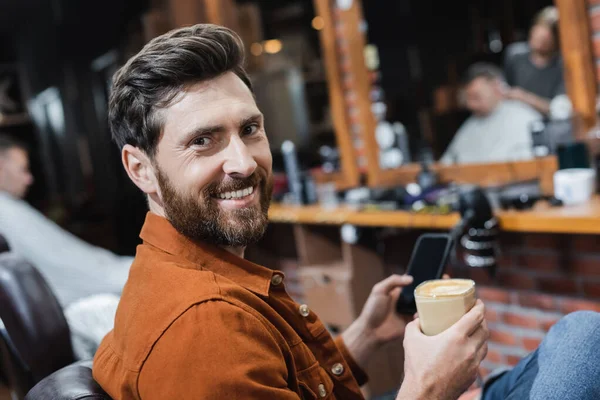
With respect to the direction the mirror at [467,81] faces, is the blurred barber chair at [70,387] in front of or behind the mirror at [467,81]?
in front

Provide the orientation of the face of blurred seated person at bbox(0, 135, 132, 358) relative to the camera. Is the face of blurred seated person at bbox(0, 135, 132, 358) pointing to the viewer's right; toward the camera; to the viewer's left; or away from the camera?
to the viewer's right

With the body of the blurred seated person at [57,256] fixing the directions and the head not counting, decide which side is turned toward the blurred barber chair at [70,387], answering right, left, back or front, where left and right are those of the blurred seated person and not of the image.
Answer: right

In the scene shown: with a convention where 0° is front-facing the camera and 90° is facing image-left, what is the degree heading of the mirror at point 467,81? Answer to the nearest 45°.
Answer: approximately 0°

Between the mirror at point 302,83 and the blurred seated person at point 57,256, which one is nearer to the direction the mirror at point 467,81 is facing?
the blurred seated person

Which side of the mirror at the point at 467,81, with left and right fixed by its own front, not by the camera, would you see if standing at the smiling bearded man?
front

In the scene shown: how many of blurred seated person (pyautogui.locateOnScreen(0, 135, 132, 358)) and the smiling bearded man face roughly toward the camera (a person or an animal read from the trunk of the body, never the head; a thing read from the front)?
0

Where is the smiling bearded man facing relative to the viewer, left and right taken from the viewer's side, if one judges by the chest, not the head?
facing to the right of the viewer

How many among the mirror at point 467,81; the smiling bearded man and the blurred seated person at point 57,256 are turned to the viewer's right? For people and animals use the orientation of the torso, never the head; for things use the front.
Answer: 2
